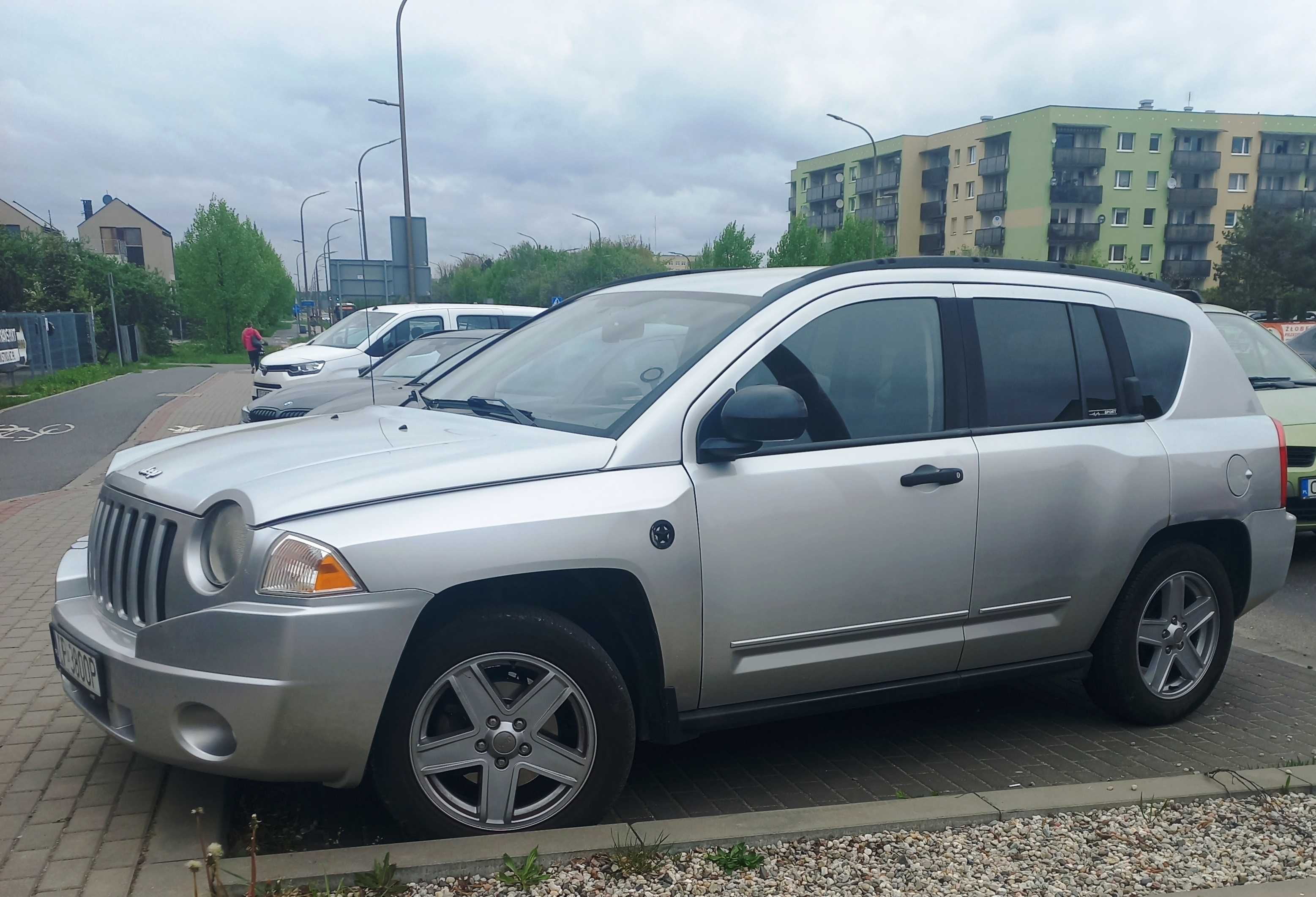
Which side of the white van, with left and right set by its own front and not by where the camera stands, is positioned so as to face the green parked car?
left

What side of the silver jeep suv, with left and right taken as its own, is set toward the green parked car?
back

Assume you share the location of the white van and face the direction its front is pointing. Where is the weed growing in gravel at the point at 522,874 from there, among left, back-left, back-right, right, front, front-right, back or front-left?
front-left

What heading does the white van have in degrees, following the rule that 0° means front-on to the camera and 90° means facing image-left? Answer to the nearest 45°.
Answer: approximately 45°

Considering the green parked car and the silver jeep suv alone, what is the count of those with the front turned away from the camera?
0

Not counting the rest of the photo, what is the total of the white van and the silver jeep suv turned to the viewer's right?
0

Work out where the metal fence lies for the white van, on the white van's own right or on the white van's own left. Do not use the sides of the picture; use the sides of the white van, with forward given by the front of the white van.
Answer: on the white van's own right

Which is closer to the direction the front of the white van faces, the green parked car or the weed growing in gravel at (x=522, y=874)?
the weed growing in gravel

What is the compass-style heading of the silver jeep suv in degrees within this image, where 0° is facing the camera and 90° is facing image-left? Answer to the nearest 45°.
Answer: approximately 45°
